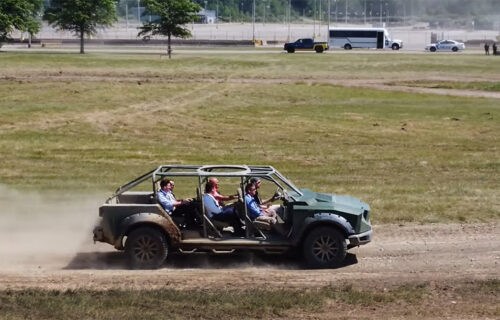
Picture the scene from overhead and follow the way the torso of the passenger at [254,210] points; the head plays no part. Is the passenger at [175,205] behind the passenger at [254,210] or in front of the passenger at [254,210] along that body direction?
behind

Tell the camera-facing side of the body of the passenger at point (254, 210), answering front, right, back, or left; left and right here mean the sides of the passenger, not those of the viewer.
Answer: right

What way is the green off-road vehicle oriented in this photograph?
to the viewer's right

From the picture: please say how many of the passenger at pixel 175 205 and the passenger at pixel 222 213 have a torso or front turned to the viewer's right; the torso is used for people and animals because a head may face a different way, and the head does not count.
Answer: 2

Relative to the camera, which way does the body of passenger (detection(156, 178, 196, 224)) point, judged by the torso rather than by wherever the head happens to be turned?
to the viewer's right

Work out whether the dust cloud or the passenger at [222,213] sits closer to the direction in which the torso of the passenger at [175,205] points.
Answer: the passenger

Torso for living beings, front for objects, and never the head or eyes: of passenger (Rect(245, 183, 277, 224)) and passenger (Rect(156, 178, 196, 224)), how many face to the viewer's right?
2

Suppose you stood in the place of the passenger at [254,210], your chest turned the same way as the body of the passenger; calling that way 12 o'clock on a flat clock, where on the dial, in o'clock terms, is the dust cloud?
The dust cloud is roughly at 7 o'clock from the passenger.

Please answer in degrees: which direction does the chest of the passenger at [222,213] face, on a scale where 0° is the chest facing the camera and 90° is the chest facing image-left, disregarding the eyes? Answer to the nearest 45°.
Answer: approximately 270°

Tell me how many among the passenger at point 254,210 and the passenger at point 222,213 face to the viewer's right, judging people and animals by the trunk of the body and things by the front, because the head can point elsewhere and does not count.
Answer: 2

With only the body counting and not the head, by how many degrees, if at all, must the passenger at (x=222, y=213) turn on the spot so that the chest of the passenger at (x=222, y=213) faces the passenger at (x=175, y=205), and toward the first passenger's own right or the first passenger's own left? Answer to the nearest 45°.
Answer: approximately 180°

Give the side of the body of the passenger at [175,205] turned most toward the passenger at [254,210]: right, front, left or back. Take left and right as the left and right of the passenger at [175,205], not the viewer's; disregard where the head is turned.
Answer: front
